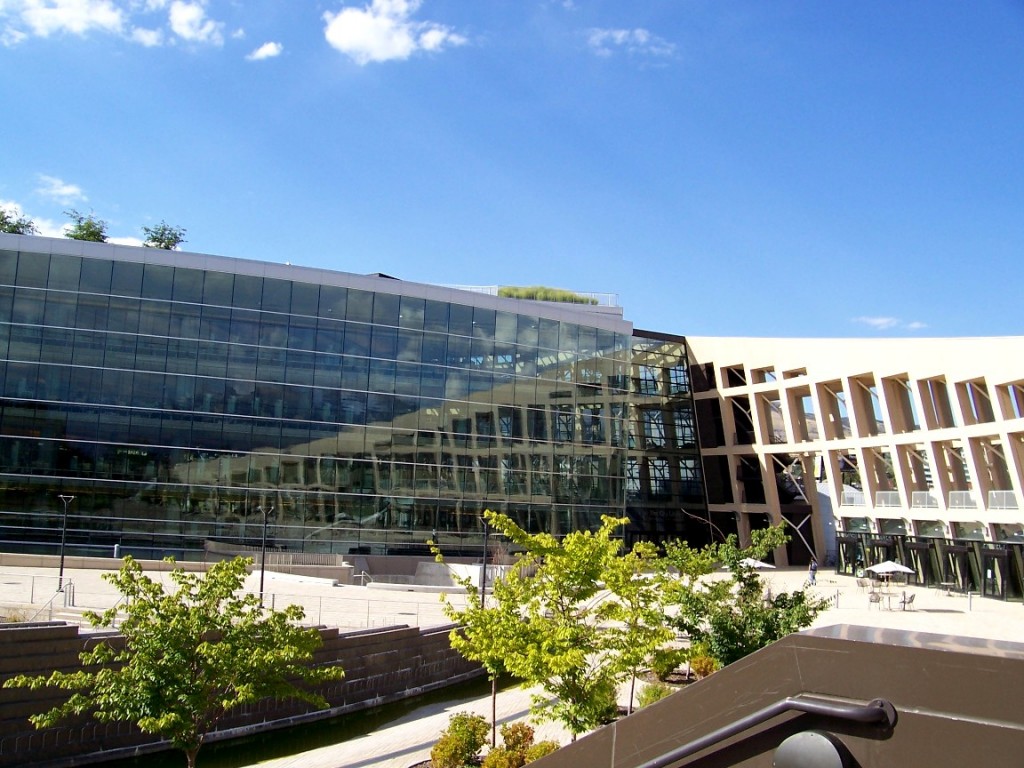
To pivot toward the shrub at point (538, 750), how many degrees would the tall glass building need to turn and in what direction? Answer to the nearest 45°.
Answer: approximately 45° to its right

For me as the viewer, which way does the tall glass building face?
facing the viewer and to the right of the viewer

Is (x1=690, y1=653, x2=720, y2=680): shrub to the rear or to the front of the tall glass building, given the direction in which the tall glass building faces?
to the front

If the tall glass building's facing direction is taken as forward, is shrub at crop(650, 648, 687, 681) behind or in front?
in front

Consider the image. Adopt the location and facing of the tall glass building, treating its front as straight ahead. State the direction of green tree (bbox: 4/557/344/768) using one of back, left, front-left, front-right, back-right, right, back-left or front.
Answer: front-right

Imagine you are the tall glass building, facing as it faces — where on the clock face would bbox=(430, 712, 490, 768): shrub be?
The shrub is roughly at 1 o'clock from the tall glass building.

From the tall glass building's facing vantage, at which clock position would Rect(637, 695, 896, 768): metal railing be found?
The metal railing is roughly at 1 o'clock from the tall glass building.

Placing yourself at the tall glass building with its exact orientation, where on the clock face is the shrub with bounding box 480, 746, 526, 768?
The shrub is roughly at 1 o'clock from the tall glass building.

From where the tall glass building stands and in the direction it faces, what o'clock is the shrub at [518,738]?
The shrub is roughly at 1 o'clock from the tall glass building.
